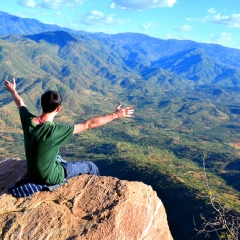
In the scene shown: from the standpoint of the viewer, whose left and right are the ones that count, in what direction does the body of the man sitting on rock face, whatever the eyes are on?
facing away from the viewer and to the right of the viewer
